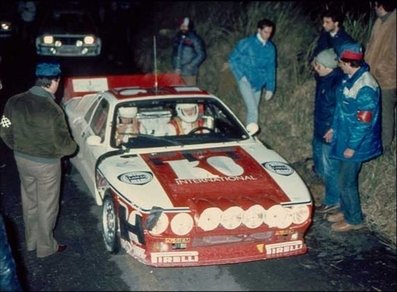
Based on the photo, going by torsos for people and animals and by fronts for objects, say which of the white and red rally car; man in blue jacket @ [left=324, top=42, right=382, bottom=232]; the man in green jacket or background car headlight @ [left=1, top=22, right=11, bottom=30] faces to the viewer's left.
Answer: the man in blue jacket

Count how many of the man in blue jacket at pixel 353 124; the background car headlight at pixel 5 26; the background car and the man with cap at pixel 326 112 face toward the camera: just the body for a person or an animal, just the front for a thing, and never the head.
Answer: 2

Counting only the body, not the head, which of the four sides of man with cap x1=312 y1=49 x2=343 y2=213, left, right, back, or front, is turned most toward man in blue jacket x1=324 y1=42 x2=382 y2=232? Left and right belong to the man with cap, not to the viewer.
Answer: left

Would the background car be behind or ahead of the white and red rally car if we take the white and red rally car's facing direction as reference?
behind

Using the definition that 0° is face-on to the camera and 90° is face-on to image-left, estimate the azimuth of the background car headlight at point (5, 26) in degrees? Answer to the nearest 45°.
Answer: approximately 0°

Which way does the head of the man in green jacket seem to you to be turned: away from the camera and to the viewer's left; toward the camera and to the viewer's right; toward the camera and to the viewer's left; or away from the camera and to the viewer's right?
away from the camera and to the viewer's right

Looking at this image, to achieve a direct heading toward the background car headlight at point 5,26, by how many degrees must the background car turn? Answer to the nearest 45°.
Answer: approximately 135° to its right

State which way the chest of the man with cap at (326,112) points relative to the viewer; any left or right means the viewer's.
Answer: facing to the left of the viewer
